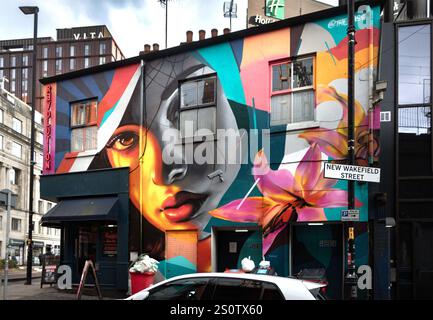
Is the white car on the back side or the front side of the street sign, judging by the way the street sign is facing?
on the front side

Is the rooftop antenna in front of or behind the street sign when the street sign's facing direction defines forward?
behind

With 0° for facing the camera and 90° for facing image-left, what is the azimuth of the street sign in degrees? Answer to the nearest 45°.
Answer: approximately 0°

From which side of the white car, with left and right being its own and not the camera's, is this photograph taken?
left

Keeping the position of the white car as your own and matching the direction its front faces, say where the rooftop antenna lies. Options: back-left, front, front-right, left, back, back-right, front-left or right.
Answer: right

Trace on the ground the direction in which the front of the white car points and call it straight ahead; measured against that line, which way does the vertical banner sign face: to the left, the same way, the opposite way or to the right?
to the left
